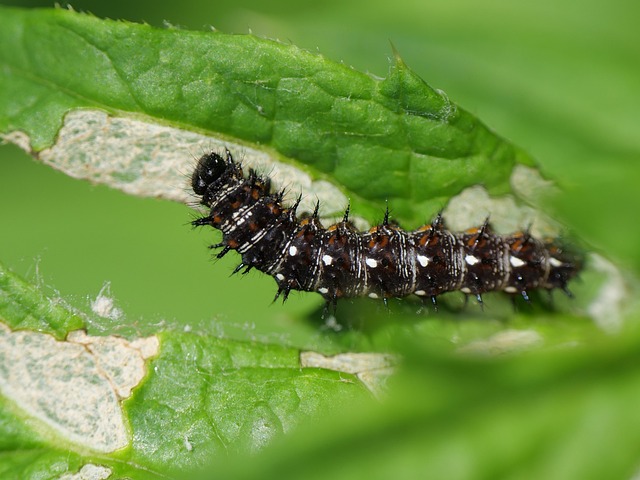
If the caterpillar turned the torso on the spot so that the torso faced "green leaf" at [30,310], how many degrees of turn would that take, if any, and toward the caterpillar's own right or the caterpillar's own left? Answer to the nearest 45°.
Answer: approximately 45° to the caterpillar's own left

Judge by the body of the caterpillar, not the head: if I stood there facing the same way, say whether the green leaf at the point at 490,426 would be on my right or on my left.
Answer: on my left

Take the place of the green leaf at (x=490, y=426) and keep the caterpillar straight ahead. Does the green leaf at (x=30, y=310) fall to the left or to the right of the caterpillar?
left

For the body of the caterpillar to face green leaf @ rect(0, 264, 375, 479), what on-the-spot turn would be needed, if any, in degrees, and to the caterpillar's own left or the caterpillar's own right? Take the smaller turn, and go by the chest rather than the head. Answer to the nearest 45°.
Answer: approximately 45° to the caterpillar's own left

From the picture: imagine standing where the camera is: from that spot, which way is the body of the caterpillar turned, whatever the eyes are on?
to the viewer's left
